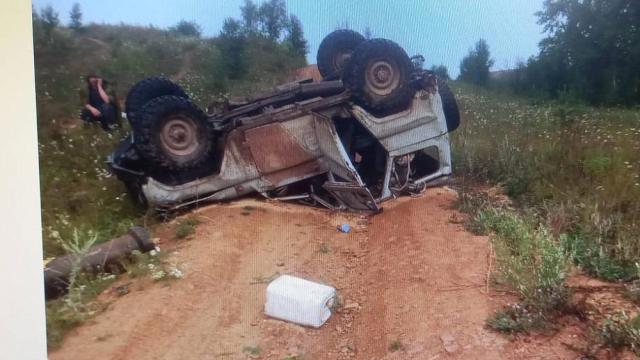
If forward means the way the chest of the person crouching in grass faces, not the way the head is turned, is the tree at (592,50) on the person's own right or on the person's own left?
on the person's own left
